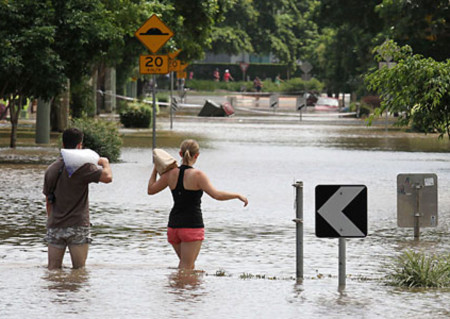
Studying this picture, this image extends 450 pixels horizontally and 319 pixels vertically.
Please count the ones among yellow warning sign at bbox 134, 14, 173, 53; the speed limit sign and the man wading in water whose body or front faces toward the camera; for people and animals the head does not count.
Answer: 2

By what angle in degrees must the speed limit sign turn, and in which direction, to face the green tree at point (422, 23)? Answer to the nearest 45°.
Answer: approximately 135° to its left

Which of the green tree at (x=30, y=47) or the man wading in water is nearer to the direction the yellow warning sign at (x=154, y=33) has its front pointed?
the man wading in water

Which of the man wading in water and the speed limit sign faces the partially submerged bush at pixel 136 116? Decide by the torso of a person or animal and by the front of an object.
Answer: the man wading in water

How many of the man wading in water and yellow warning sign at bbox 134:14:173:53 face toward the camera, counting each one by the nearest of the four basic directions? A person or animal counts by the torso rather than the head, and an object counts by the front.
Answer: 1

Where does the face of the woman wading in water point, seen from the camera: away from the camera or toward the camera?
away from the camera

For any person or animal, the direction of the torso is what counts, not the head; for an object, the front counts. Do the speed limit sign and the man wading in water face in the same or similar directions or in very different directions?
very different directions

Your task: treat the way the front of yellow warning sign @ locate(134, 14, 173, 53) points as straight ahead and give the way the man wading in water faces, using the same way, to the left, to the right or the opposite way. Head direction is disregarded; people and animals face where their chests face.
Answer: the opposite way

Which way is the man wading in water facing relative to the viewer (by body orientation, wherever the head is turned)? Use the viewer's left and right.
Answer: facing away from the viewer

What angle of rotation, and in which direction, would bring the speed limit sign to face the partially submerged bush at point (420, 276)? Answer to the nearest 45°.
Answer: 0° — it already faces it
